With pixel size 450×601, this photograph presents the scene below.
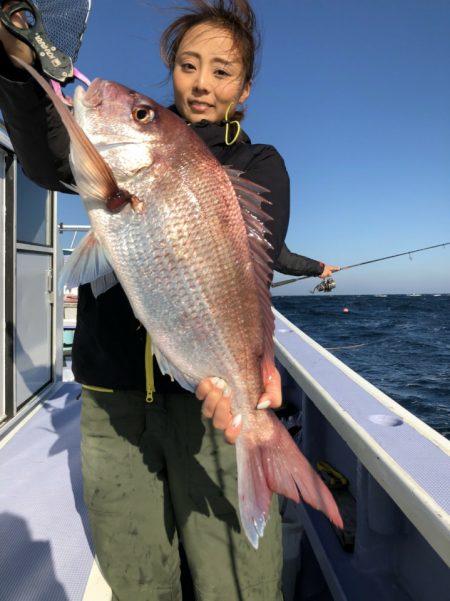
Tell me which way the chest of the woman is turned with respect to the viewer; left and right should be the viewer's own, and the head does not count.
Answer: facing the viewer
